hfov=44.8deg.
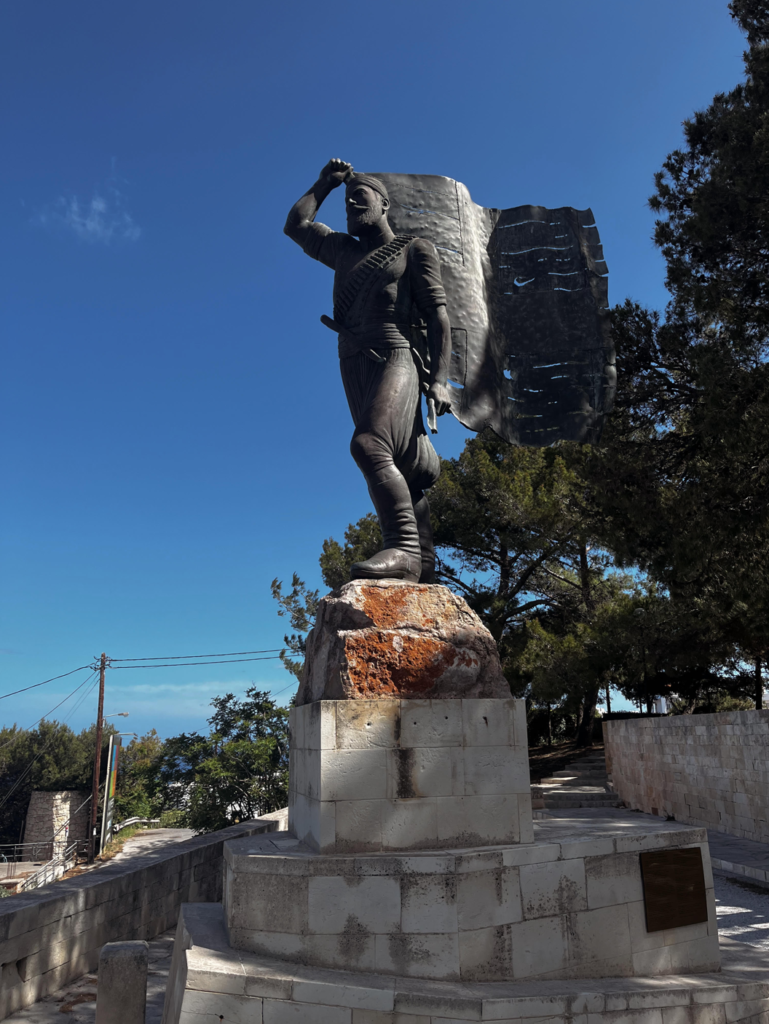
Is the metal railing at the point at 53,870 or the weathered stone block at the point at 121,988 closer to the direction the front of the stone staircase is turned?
the weathered stone block

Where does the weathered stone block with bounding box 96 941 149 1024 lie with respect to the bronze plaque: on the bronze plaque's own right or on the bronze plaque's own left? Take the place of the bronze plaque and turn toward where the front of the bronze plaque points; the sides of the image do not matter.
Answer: on the bronze plaque's own right

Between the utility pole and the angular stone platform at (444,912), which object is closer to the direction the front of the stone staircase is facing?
the angular stone platform

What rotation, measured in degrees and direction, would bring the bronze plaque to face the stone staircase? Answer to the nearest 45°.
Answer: approximately 180°

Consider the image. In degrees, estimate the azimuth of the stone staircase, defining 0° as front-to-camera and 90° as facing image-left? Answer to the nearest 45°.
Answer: approximately 0°

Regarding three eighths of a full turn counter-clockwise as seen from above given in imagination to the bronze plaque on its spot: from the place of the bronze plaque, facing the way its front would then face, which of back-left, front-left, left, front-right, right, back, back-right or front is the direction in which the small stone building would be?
left

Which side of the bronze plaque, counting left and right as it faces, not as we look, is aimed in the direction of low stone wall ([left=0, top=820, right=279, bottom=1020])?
right

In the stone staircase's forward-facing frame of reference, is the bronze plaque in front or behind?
in front

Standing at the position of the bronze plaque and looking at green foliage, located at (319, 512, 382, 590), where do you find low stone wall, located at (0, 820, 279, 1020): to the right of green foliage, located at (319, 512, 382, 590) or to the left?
left

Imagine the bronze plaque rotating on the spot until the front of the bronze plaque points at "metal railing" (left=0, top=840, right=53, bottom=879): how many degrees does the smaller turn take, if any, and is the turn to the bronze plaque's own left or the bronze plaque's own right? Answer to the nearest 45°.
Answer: approximately 135° to the bronze plaque's own right

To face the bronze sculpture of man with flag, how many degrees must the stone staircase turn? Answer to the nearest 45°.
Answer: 0° — it already faces it

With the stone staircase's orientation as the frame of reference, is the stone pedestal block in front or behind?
in front

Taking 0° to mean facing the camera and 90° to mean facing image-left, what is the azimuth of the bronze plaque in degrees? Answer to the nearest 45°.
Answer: approximately 0°

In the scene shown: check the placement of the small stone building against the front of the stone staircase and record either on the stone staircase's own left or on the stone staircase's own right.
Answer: on the stone staircase's own right
